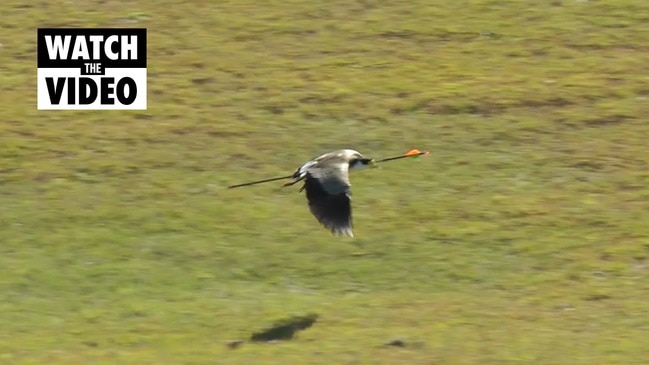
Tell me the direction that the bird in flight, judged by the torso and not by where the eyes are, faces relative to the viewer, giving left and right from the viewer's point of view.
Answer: facing to the right of the viewer
